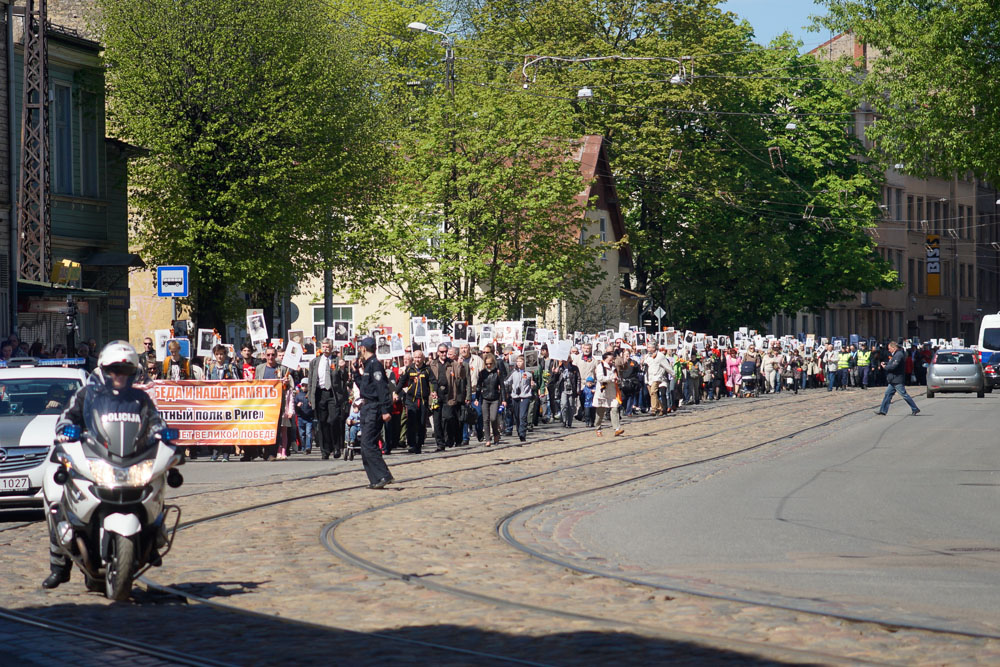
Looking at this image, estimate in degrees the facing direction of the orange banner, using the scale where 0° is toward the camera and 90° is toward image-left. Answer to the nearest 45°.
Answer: approximately 0°

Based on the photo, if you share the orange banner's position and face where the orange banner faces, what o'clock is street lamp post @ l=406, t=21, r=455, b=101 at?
The street lamp post is roughly at 7 o'clock from the orange banner.

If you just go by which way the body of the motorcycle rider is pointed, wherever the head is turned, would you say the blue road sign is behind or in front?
behind

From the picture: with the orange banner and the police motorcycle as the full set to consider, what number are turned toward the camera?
2

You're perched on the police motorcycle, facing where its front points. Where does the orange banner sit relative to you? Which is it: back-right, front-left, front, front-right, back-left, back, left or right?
back

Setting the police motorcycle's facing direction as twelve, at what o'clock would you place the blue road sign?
The blue road sign is roughly at 6 o'clock from the police motorcycle.

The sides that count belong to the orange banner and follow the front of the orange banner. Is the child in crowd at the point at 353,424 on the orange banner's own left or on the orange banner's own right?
on the orange banner's own left
